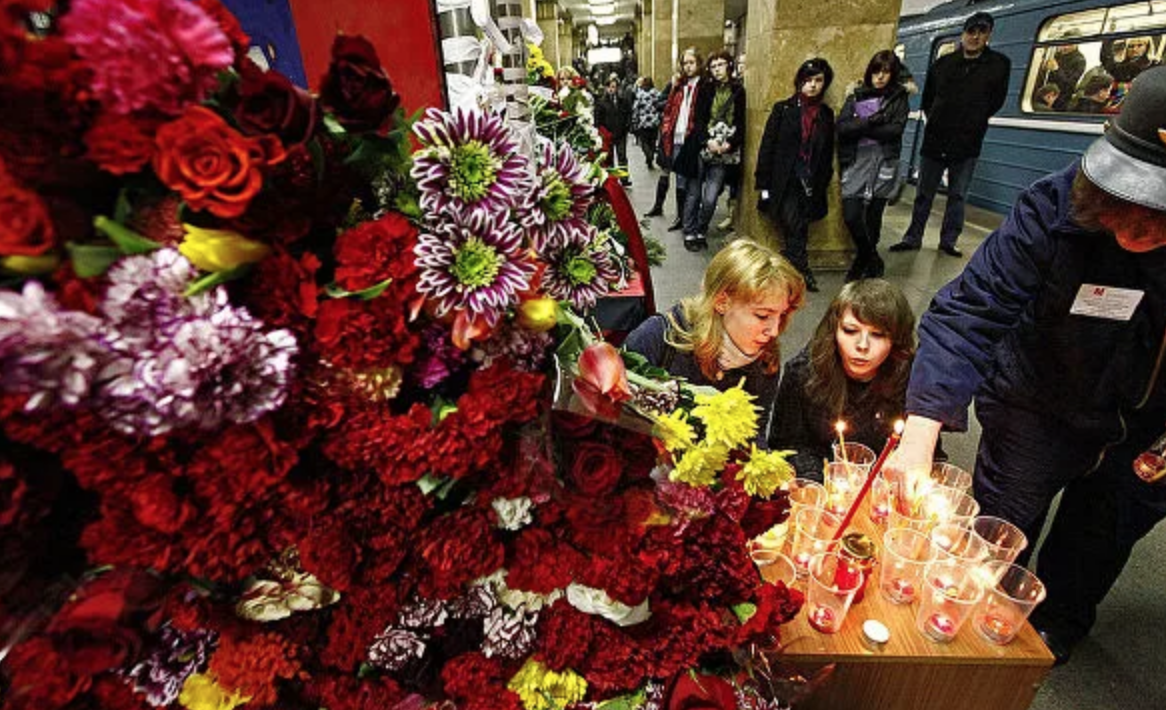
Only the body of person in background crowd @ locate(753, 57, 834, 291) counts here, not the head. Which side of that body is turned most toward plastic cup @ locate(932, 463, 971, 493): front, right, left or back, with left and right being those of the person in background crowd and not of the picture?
front

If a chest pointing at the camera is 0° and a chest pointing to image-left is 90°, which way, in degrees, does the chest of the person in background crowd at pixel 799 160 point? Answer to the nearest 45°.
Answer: approximately 0°

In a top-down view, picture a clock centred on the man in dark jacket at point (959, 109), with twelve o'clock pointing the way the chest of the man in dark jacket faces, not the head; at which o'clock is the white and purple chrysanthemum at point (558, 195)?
The white and purple chrysanthemum is roughly at 12 o'clock from the man in dark jacket.

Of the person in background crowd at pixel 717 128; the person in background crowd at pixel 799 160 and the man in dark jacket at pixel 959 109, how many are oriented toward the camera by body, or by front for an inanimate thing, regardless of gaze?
3

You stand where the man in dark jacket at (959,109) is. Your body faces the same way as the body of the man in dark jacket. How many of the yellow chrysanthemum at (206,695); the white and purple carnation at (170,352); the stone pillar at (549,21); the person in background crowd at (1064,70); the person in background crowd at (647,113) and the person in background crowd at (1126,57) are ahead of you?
2

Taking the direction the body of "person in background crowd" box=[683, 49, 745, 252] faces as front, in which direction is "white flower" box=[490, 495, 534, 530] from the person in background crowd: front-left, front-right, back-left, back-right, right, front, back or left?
front

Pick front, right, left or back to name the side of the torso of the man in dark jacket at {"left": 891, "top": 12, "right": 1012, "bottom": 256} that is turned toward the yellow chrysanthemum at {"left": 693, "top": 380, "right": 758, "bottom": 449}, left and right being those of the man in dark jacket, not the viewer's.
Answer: front

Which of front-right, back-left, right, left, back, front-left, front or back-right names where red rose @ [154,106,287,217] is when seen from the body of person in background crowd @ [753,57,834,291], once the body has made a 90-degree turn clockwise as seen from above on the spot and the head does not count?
left

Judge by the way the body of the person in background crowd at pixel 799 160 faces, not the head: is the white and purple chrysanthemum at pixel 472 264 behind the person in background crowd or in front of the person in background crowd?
in front

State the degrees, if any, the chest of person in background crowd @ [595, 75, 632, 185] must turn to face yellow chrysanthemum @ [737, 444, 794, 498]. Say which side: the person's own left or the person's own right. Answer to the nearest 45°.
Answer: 0° — they already face it

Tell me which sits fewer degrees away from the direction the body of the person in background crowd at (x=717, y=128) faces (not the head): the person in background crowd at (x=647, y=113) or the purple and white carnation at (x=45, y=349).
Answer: the purple and white carnation

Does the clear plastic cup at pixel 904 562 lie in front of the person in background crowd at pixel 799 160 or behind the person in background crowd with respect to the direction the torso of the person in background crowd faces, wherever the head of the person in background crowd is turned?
in front

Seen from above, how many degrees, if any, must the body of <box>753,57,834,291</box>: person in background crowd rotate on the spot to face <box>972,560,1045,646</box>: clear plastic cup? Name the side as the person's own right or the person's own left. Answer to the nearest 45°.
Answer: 0° — they already face it

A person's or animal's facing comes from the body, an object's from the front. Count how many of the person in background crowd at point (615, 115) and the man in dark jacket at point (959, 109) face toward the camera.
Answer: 2

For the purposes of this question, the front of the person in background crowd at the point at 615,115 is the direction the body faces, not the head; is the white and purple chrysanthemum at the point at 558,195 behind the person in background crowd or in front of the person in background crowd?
in front

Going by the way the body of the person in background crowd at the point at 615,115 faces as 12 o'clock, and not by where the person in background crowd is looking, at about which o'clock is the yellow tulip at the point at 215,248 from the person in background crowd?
The yellow tulip is roughly at 12 o'clock from the person in background crowd.

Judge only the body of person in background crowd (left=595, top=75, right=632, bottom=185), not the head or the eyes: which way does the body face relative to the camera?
toward the camera

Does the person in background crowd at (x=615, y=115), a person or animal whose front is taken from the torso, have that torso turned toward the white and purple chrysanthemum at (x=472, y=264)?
yes

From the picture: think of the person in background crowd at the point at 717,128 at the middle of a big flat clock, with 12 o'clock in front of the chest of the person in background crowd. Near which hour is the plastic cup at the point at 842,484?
The plastic cup is roughly at 12 o'clock from the person in background crowd.
